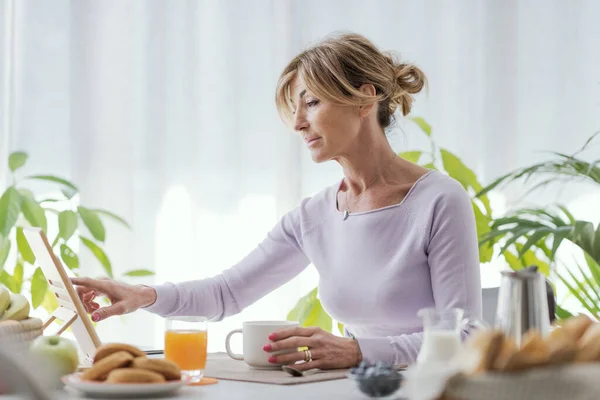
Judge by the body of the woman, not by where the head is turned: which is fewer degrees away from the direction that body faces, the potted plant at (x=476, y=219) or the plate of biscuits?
the plate of biscuits

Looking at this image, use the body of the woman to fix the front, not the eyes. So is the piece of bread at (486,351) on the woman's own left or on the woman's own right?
on the woman's own left

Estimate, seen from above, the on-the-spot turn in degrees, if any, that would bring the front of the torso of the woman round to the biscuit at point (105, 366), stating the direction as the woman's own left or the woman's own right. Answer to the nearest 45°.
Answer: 0° — they already face it

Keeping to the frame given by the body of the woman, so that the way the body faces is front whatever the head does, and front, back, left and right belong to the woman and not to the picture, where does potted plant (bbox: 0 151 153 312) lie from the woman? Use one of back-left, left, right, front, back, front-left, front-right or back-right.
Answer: right

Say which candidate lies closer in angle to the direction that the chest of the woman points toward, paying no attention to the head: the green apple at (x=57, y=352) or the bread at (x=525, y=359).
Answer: the green apple

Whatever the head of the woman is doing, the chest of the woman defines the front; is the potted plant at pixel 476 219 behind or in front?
behind

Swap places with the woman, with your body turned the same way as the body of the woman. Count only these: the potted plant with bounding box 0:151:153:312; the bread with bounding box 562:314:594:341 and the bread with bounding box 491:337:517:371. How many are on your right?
1

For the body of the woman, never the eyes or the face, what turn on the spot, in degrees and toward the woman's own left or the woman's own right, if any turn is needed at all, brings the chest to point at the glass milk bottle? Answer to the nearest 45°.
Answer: approximately 45° to the woman's own left

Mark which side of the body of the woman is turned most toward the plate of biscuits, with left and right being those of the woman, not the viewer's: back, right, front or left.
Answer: front

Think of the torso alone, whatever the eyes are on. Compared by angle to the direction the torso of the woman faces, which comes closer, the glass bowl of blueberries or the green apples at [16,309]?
the green apples

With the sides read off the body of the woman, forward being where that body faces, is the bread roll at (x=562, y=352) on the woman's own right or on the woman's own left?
on the woman's own left

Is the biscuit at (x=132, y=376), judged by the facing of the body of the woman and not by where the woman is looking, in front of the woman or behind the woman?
in front

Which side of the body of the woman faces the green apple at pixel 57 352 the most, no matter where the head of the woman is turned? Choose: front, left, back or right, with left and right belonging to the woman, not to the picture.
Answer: front

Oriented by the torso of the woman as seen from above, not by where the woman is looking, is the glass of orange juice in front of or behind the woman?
in front

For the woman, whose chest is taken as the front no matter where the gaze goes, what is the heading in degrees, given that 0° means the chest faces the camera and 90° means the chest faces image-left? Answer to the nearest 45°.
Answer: approximately 45°

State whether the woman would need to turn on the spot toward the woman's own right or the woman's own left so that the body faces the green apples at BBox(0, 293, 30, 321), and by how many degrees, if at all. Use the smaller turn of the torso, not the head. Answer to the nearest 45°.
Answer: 0° — they already face it

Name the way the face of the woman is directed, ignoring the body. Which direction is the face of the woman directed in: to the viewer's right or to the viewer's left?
to the viewer's left
